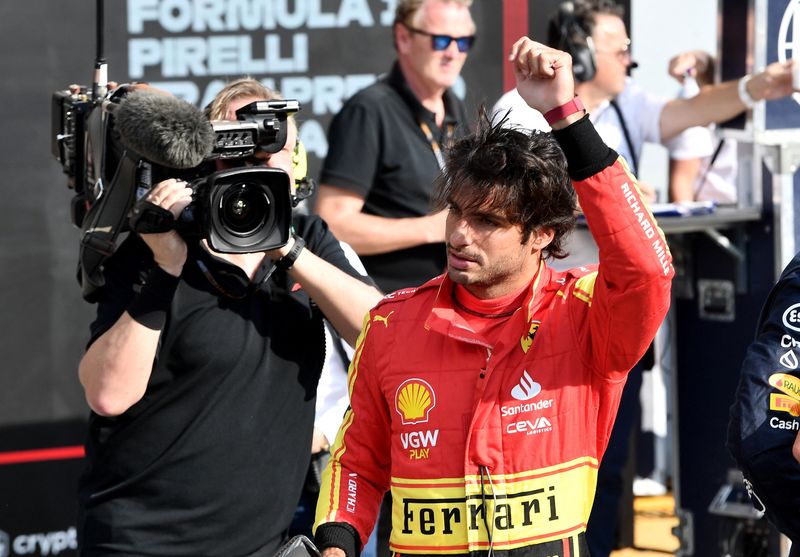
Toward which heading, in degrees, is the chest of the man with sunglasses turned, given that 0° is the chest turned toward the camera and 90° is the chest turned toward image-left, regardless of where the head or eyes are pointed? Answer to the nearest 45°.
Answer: approximately 315°

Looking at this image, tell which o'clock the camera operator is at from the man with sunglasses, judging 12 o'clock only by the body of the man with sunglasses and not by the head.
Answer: The camera operator is roughly at 2 o'clock from the man with sunglasses.

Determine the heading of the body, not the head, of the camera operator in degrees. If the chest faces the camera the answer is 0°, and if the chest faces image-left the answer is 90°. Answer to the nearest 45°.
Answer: approximately 0°

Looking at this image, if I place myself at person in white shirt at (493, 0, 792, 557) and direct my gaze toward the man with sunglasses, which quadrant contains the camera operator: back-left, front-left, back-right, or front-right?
front-left

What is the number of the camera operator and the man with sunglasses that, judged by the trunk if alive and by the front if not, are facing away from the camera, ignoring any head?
0
